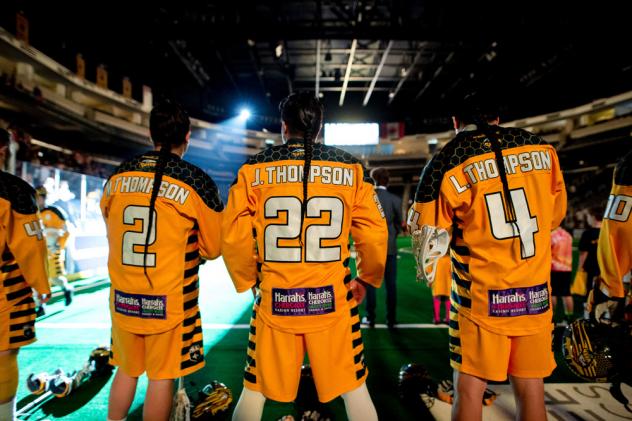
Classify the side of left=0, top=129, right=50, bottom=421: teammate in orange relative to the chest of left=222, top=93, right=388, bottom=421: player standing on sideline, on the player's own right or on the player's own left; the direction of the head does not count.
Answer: on the player's own left

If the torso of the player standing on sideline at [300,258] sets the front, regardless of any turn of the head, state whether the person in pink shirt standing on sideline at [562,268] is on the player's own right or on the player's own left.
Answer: on the player's own right

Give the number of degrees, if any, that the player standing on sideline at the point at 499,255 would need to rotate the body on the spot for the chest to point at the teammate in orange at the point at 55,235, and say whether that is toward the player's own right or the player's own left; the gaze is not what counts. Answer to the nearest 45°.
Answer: approximately 45° to the player's own left

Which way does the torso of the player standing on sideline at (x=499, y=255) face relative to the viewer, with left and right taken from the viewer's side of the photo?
facing away from the viewer and to the left of the viewer

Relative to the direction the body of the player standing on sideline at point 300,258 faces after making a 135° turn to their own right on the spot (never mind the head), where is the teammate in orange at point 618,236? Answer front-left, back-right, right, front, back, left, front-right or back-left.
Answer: front-left

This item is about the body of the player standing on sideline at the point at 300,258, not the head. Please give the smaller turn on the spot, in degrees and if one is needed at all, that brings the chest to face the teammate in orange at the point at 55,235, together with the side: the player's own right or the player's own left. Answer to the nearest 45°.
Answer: approximately 45° to the player's own left

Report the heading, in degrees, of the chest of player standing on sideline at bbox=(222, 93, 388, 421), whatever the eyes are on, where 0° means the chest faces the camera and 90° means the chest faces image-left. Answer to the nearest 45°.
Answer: approximately 180°

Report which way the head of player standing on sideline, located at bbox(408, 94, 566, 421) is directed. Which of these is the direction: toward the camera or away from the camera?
away from the camera
